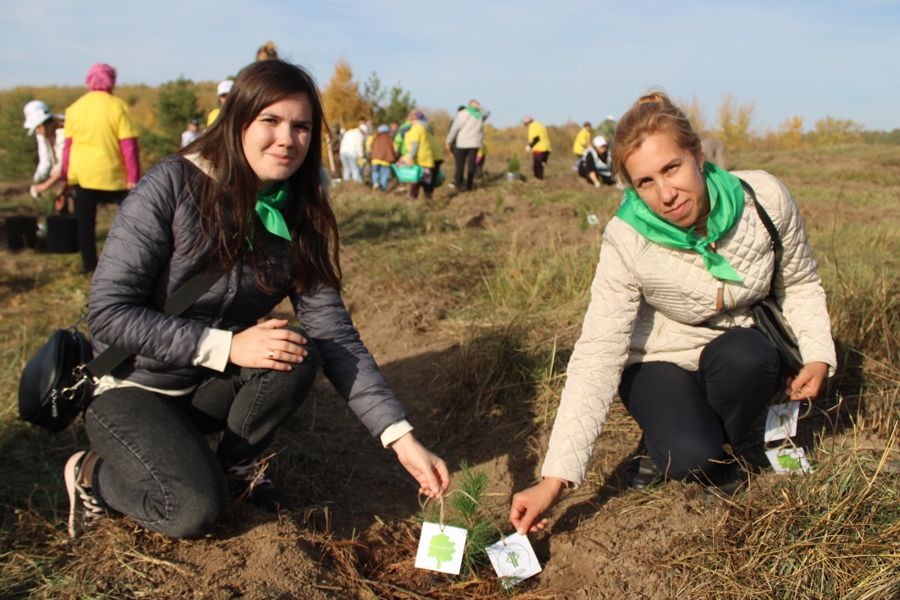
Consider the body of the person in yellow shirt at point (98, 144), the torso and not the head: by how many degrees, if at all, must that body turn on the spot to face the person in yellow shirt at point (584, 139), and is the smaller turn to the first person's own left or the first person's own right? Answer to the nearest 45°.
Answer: approximately 45° to the first person's own right

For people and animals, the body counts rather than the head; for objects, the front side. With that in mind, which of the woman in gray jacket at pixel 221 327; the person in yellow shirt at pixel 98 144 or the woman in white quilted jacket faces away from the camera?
the person in yellow shirt

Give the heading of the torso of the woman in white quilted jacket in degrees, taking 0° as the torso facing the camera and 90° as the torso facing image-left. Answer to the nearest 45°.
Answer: approximately 0°

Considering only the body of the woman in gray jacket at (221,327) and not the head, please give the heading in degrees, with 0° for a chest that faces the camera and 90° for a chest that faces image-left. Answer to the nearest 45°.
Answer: approximately 315°

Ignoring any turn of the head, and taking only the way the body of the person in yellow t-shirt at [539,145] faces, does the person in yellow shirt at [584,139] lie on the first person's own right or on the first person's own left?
on the first person's own right

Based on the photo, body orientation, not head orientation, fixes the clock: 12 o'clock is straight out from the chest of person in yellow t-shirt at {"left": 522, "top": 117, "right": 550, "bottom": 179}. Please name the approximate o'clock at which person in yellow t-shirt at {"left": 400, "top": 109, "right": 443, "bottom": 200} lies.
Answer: person in yellow t-shirt at {"left": 400, "top": 109, "right": 443, "bottom": 200} is roughly at 10 o'clock from person in yellow t-shirt at {"left": 522, "top": 117, "right": 550, "bottom": 179}.

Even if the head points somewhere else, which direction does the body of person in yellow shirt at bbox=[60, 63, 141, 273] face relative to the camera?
away from the camera

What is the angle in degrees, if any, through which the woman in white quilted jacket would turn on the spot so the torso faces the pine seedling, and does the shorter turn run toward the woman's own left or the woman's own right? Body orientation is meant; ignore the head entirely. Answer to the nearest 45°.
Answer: approximately 45° to the woman's own right
